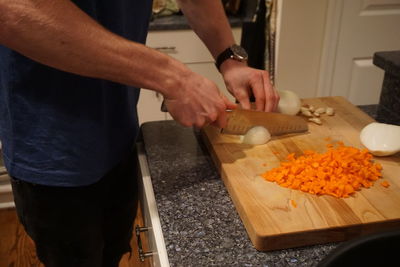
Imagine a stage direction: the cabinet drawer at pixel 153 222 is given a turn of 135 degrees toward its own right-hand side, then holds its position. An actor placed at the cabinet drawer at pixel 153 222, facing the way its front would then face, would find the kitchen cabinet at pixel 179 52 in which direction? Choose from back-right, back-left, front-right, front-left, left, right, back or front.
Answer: front-left

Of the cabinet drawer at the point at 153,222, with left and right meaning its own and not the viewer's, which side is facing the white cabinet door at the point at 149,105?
right

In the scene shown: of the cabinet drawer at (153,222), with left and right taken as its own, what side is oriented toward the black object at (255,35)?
right

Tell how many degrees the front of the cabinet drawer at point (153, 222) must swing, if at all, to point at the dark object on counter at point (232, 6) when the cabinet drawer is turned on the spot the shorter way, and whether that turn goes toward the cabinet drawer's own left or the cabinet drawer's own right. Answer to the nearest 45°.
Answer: approximately 90° to the cabinet drawer's own right

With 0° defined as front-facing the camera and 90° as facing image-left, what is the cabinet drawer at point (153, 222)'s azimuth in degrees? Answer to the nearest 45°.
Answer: approximately 90°

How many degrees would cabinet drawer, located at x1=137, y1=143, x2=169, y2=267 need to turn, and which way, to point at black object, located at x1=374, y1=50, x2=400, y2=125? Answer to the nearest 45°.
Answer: approximately 135° to its right
